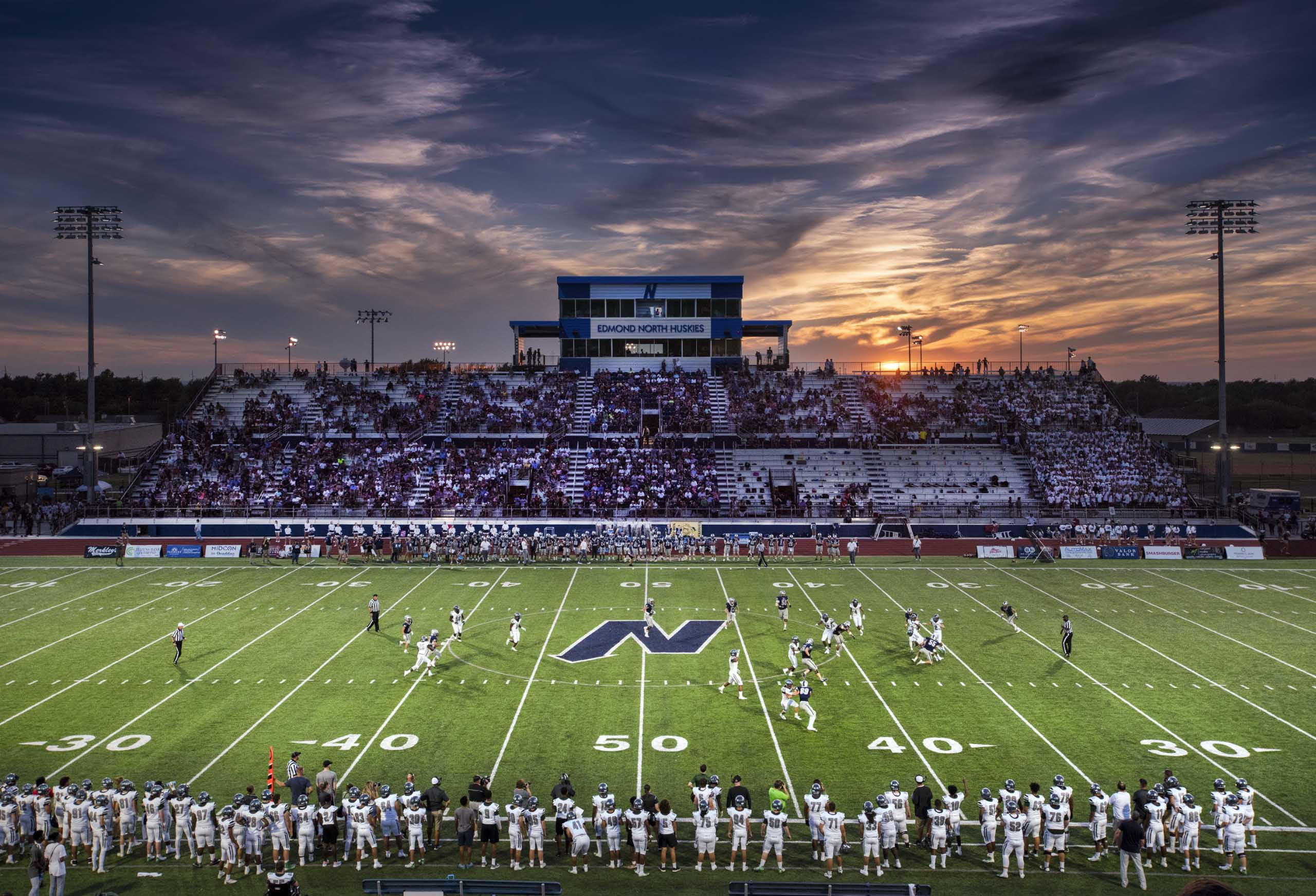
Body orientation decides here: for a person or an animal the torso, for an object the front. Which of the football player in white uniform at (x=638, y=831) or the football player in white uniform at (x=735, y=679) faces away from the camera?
the football player in white uniform at (x=638, y=831)

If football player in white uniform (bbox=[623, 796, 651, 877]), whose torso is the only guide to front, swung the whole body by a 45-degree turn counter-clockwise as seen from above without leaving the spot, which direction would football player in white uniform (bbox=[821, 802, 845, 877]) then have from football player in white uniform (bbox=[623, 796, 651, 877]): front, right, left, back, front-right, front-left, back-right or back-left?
back-right

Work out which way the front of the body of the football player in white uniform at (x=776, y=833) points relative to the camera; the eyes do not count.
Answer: away from the camera

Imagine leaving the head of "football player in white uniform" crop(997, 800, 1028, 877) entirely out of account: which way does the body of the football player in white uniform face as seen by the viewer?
away from the camera

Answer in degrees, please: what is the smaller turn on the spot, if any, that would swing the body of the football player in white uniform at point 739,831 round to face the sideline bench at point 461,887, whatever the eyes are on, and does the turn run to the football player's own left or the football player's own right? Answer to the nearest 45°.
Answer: approximately 135° to the football player's own left

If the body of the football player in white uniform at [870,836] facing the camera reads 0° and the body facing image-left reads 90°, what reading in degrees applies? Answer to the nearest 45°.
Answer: approximately 180°

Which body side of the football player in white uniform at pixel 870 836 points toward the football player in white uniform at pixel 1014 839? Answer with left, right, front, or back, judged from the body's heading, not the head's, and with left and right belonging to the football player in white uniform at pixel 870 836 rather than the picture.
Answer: right

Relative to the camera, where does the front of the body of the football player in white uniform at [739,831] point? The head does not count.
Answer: away from the camera

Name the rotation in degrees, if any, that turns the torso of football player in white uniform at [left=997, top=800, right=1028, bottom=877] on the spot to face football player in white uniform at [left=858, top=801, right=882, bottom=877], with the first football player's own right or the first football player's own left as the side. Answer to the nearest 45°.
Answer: approximately 90° to the first football player's own left

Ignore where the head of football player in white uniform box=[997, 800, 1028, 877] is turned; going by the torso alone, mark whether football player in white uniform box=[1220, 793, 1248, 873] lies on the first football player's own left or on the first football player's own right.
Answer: on the first football player's own right

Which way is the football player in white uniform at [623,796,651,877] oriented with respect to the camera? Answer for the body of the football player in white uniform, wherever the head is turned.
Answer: away from the camera
